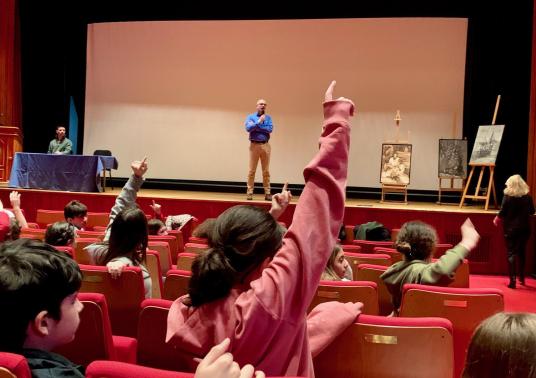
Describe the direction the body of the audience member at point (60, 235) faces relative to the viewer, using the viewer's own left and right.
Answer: facing away from the viewer

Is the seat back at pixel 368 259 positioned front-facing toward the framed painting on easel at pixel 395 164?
yes

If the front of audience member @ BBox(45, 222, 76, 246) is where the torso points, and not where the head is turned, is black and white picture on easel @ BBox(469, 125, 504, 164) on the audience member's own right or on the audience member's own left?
on the audience member's own right

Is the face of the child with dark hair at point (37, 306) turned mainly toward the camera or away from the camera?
away from the camera

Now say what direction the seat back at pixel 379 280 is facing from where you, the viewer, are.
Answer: facing away from the viewer

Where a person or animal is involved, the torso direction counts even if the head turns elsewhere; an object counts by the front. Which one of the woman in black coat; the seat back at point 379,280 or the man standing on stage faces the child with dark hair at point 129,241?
the man standing on stage

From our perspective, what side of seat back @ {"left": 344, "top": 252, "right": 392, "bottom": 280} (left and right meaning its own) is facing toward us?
back

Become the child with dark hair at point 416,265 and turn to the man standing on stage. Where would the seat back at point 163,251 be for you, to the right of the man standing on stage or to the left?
left

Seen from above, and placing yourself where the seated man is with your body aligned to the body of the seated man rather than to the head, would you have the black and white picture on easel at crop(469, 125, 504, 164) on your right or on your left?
on your left
